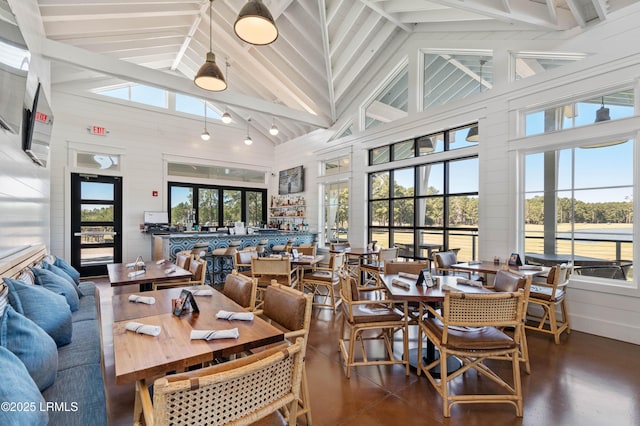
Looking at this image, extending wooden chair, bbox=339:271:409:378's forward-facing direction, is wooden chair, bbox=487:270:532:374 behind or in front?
in front

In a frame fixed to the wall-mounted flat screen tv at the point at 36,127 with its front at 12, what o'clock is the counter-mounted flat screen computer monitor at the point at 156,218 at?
the counter-mounted flat screen computer monitor at the point at 156,218 is roughly at 10 o'clock from the wall-mounted flat screen tv at the point at 36,127.

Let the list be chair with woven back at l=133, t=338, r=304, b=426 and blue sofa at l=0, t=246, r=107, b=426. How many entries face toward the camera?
0

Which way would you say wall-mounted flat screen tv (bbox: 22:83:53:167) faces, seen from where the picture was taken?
facing to the right of the viewer

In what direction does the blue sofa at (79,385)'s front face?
to the viewer's right

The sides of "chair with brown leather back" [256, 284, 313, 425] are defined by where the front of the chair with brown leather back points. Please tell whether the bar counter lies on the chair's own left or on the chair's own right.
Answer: on the chair's own right

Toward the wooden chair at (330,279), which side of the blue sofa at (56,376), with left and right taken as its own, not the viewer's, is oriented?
front

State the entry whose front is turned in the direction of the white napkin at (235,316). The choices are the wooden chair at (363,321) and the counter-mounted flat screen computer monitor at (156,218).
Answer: the counter-mounted flat screen computer monitor

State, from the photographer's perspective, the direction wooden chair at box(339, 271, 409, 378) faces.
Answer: facing to the right of the viewer

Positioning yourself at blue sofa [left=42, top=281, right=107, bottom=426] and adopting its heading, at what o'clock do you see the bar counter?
The bar counter is roughly at 10 o'clock from the blue sofa.

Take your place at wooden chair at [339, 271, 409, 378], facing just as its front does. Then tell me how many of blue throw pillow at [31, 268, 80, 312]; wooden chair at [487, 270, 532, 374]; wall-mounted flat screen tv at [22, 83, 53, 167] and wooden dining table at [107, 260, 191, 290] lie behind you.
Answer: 3

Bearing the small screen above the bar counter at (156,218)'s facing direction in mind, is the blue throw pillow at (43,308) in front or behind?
in front

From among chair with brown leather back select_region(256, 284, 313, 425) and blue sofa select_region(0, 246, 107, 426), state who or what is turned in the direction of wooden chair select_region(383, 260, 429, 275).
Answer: the blue sofa
